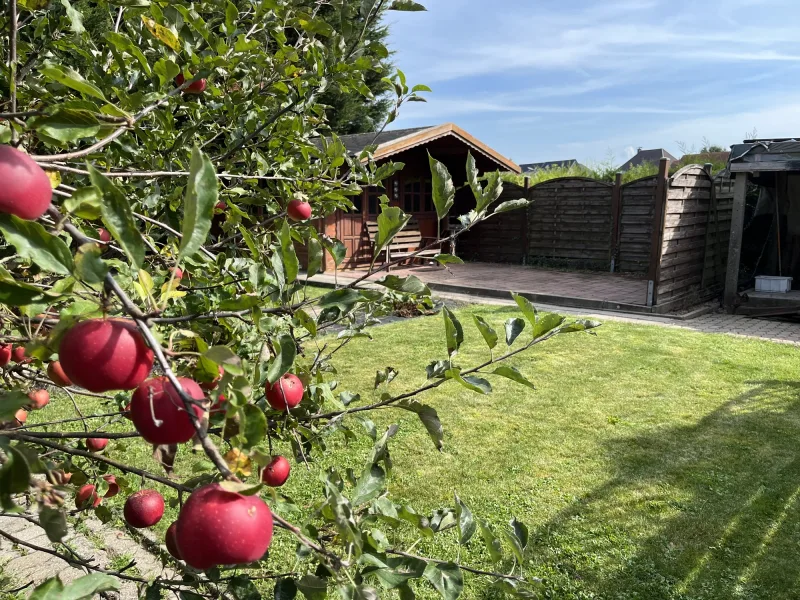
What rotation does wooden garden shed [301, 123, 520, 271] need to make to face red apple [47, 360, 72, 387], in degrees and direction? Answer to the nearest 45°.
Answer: approximately 45° to its right

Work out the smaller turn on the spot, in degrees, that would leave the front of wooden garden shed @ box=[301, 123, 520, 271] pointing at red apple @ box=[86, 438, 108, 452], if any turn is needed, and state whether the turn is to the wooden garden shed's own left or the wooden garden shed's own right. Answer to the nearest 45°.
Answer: approximately 45° to the wooden garden shed's own right

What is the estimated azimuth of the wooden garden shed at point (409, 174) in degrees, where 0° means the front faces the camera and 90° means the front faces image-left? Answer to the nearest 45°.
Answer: approximately 315°

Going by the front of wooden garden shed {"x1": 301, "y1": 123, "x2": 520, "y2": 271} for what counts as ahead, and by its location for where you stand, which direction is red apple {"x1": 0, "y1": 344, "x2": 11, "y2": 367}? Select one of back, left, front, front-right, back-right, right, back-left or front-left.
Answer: front-right

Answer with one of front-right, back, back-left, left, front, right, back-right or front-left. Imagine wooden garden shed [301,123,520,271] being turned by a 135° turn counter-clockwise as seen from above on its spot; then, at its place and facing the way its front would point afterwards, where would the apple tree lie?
back
